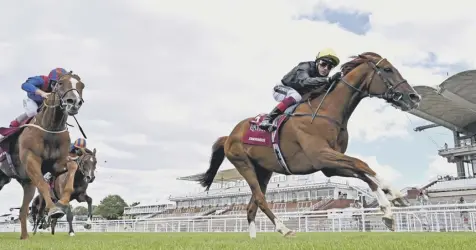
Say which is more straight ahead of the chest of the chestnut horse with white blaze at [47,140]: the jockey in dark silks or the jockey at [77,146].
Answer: the jockey in dark silks

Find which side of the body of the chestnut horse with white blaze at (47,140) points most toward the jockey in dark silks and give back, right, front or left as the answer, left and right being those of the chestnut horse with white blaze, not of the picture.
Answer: front

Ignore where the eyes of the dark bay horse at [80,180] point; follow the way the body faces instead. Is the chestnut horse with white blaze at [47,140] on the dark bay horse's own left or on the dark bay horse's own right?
on the dark bay horse's own right

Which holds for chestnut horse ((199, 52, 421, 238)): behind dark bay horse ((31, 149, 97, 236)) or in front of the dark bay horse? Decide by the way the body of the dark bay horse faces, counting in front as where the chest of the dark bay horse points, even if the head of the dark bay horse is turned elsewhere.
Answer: in front

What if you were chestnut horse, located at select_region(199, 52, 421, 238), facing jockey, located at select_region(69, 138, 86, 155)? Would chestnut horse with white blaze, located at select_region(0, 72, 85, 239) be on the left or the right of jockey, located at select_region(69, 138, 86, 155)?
left

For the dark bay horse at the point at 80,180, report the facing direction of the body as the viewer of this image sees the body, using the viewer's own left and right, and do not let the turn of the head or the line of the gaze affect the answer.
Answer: facing the viewer and to the right of the viewer

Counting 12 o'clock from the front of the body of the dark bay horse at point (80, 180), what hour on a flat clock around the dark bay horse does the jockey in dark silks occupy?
The jockey in dark silks is roughly at 1 o'clock from the dark bay horse.

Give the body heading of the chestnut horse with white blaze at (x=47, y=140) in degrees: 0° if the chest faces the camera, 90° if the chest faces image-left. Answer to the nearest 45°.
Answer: approximately 315°

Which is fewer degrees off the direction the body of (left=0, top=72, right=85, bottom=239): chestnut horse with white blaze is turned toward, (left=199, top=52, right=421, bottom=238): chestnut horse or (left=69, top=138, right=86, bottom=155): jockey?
the chestnut horse

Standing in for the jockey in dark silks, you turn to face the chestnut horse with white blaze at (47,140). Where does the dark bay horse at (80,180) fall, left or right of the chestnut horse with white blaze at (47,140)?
right

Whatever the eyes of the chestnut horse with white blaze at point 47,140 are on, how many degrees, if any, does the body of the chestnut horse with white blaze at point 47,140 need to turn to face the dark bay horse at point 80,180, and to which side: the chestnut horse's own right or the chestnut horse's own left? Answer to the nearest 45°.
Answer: approximately 135° to the chestnut horse's own left

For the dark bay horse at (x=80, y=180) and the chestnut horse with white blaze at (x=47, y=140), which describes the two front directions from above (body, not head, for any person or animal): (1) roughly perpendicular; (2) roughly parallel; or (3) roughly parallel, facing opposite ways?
roughly parallel

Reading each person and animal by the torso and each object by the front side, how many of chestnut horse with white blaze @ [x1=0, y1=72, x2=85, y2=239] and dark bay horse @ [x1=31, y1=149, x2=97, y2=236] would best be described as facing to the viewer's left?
0

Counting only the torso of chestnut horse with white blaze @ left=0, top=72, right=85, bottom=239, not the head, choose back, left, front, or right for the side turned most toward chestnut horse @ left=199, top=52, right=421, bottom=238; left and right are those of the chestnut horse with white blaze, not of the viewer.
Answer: front

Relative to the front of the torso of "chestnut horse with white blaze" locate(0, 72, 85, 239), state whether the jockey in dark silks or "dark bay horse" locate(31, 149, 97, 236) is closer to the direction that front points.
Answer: the jockey in dark silks

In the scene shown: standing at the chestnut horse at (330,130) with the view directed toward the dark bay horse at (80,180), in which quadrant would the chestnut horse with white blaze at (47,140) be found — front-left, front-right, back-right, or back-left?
front-left

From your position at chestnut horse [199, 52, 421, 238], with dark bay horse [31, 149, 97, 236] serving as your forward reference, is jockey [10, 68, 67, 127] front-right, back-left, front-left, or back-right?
front-left
